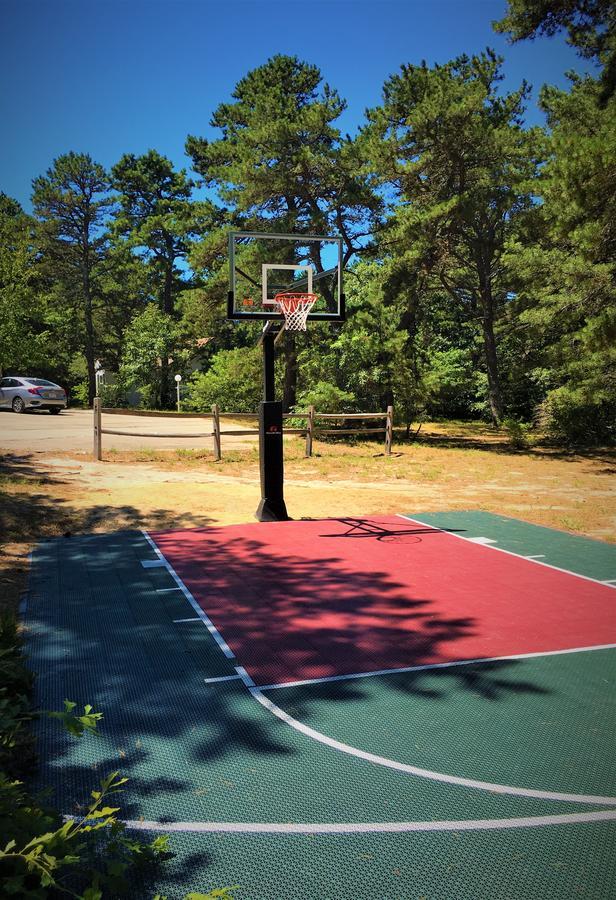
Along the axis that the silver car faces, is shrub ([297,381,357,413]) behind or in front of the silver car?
behind

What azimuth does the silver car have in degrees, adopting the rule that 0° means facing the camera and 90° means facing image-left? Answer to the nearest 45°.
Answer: approximately 135°

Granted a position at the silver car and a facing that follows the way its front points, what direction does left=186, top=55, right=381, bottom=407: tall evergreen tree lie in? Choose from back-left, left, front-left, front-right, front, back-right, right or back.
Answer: back

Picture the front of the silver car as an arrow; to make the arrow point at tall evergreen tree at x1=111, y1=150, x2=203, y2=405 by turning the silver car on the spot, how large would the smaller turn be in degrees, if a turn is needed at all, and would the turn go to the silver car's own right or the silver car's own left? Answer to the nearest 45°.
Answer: approximately 90° to the silver car's own right

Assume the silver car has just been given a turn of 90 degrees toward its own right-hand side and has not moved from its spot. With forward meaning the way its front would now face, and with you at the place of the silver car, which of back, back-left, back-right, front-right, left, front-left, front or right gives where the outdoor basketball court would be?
back-right

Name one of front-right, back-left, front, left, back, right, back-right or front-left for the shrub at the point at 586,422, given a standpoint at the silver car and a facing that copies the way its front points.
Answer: back

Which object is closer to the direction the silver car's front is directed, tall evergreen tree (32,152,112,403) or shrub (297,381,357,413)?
the tall evergreen tree

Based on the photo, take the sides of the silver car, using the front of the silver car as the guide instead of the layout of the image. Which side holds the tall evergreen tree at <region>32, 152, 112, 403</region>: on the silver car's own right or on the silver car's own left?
on the silver car's own right

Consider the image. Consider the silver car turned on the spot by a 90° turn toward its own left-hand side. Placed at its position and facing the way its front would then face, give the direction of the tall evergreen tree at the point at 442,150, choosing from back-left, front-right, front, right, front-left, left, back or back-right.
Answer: left

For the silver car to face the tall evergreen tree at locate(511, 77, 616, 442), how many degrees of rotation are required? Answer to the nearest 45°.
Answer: approximately 180°
